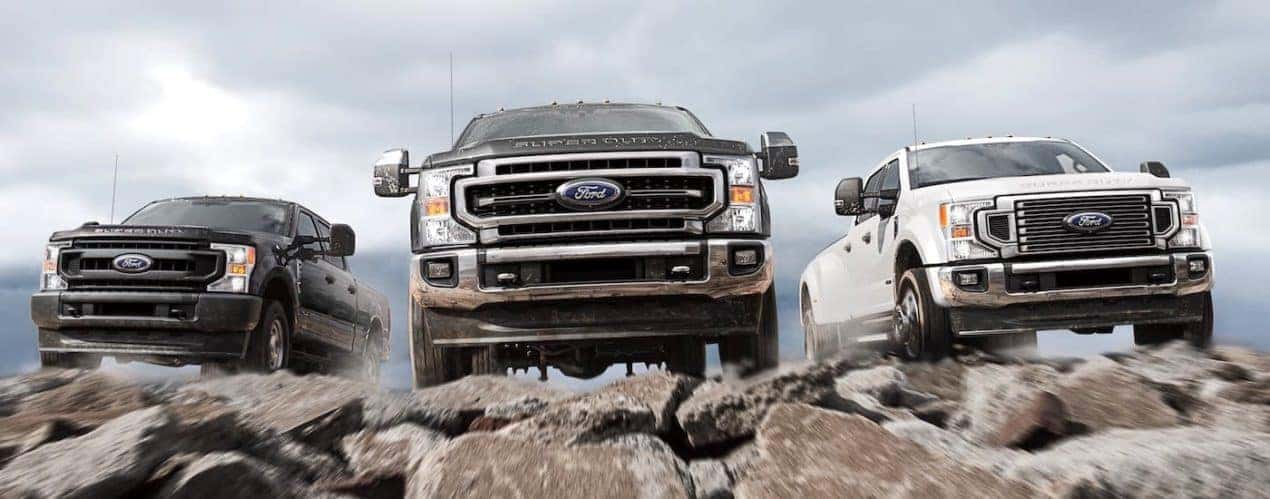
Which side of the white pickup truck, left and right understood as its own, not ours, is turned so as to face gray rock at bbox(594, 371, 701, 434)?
right

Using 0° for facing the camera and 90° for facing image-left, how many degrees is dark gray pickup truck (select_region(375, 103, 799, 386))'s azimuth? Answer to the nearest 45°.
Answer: approximately 0°

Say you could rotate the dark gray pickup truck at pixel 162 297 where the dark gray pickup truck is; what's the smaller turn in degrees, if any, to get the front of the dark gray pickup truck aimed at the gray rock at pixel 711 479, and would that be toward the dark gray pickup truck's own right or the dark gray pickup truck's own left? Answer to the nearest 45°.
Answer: approximately 45° to the dark gray pickup truck's own left

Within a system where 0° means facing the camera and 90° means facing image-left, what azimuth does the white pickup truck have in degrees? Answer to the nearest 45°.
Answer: approximately 315°

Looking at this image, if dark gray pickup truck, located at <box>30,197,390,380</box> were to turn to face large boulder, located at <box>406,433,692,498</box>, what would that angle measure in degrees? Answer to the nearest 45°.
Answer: approximately 45° to its left

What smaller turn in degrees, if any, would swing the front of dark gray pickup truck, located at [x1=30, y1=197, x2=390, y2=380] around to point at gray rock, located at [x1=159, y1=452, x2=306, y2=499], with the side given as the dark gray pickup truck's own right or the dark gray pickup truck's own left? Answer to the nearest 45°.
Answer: approximately 45° to the dark gray pickup truck's own left

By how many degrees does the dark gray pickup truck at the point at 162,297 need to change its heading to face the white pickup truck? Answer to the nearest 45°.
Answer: approximately 90° to its left

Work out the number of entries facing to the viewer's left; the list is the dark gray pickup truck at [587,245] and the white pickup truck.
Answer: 0

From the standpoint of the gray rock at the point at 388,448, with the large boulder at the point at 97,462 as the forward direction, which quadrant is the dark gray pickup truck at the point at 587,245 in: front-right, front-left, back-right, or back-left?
back-right

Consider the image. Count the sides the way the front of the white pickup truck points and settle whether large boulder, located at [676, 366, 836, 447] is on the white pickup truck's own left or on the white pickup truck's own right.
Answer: on the white pickup truck's own right

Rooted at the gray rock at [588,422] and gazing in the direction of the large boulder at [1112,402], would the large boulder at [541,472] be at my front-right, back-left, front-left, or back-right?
back-right

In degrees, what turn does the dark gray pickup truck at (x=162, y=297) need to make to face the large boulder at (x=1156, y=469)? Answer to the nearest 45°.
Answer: approximately 90° to its left
